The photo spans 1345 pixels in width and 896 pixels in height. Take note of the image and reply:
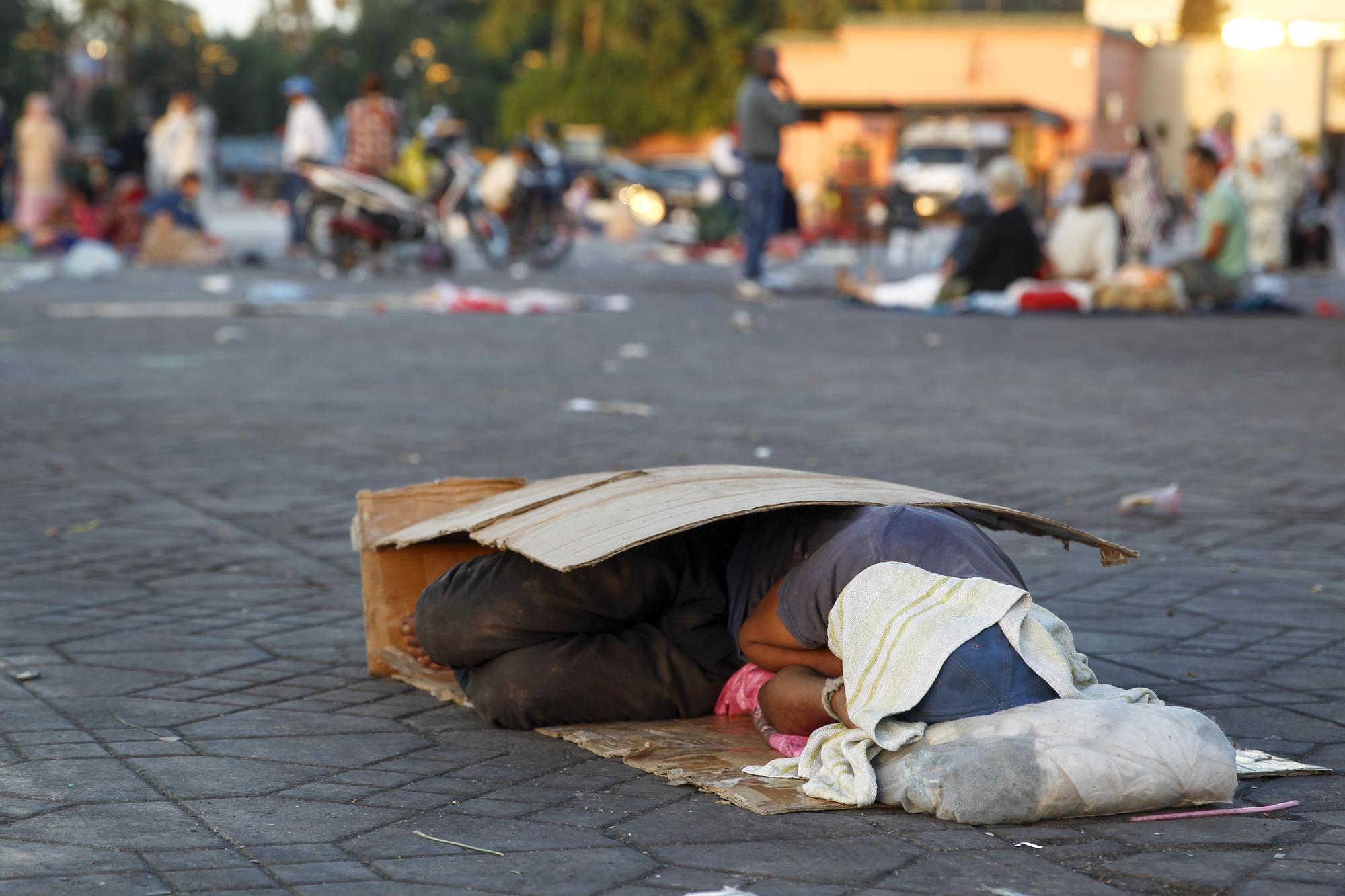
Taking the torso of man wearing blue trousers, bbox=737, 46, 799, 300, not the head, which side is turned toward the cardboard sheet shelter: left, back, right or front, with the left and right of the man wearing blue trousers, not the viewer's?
right

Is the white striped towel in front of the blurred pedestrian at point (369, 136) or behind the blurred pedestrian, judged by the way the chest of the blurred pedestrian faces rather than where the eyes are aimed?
behind

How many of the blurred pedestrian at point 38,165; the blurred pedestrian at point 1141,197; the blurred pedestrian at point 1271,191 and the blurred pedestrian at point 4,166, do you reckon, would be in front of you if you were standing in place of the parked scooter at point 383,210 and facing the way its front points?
2

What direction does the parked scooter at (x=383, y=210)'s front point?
to the viewer's right

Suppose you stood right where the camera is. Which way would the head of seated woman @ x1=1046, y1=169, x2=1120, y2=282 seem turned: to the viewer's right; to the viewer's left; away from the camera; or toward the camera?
away from the camera

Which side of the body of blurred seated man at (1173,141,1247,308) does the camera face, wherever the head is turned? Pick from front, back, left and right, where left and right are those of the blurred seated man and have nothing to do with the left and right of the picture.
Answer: left

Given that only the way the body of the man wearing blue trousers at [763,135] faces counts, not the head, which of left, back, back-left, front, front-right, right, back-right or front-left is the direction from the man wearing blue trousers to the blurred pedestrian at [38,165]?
back-left

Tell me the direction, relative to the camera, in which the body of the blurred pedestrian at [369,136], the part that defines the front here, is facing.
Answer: away from the camera

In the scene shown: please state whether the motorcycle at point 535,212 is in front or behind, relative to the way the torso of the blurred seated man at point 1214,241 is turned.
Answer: in front

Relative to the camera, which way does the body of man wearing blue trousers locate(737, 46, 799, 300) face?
to the viewer's right

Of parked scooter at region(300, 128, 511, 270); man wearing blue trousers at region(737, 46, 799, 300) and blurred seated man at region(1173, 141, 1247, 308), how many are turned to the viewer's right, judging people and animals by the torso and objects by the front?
2

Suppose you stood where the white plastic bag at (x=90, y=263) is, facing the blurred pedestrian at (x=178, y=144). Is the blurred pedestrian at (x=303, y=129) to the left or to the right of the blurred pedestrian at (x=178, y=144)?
right
